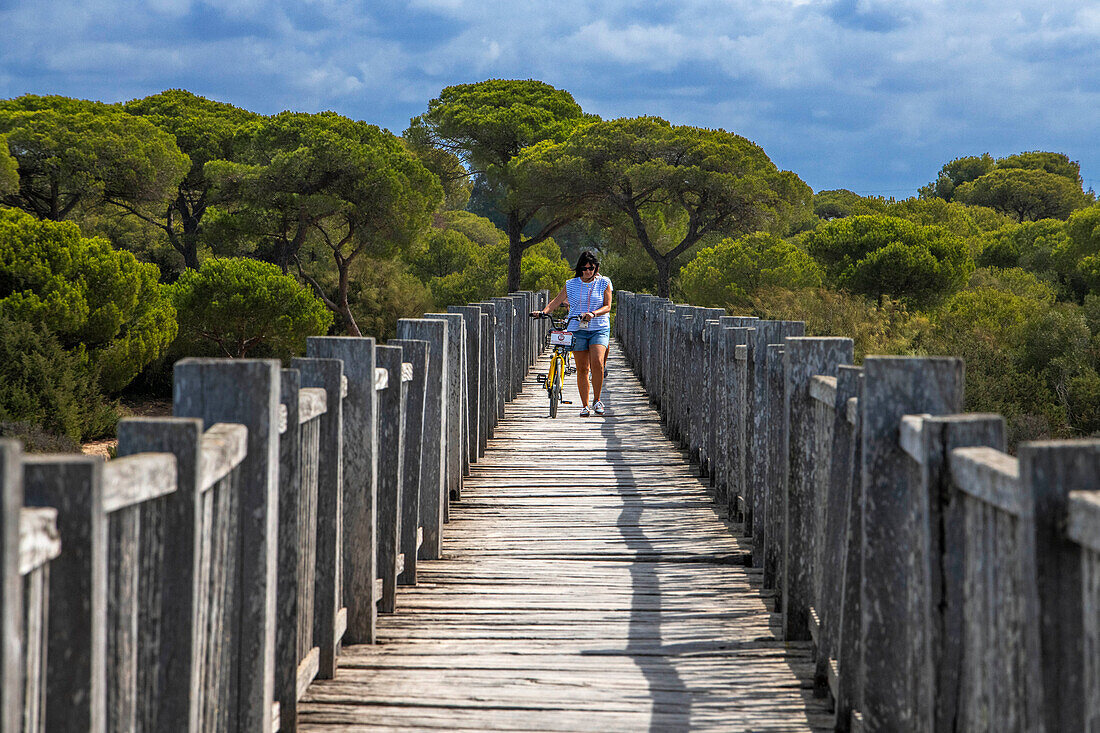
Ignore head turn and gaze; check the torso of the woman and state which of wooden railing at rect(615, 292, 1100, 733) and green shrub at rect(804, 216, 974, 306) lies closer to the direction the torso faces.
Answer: the wooden railing

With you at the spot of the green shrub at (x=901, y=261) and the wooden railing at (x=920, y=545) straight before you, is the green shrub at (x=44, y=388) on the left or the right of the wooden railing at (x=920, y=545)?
right

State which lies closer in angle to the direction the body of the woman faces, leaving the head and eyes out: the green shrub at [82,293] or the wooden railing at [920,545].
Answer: the wooden railing

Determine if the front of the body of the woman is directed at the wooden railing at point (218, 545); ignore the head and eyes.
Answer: yes

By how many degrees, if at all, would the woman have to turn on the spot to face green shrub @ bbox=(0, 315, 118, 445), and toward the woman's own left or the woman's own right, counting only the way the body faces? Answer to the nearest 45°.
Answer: approximately 135° to the woman's own right

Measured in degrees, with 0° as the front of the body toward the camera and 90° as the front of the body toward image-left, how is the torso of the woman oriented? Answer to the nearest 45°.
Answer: approximately 0°
